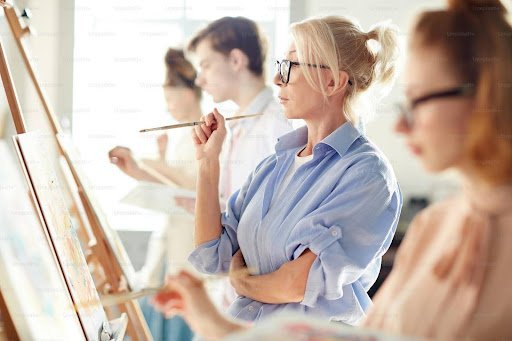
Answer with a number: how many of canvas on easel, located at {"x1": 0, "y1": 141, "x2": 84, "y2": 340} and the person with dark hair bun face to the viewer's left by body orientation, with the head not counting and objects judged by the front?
1

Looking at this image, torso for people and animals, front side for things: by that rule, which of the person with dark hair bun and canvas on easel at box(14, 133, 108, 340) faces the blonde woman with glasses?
the canvas on easel

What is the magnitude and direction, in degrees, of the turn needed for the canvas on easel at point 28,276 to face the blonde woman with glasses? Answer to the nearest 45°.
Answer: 0° — it already faces them

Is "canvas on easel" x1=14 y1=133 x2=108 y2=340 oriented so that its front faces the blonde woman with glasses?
yes

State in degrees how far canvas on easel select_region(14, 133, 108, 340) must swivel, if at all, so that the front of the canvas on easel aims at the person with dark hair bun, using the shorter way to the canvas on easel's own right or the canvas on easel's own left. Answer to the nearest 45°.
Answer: approximately 90° to the canvas on easel's own left

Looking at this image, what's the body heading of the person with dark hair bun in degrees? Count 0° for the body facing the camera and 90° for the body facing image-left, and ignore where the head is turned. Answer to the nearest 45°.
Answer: approximately 90°

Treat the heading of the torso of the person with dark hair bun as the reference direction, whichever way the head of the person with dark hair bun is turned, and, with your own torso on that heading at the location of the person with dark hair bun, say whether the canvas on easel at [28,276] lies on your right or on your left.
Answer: on your left

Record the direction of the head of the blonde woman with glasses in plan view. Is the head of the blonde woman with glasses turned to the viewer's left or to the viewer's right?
to the viewer's left

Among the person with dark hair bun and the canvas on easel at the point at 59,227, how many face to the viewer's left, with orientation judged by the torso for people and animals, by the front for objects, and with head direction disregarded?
1

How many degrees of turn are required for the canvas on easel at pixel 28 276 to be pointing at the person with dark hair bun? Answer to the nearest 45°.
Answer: approximately 90° to its left

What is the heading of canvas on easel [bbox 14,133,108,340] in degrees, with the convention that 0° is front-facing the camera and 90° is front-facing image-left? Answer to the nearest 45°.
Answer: approximately 315°

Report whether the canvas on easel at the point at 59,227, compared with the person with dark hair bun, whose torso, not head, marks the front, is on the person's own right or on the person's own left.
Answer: on the person's own left
